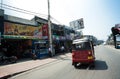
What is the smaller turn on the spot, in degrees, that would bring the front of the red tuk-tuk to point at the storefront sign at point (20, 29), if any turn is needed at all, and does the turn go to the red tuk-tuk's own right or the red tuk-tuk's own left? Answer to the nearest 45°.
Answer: approximately 45° to the red tuk-tuk's own left

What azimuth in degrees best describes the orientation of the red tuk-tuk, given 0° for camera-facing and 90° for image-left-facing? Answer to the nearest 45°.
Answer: approximately 180°
